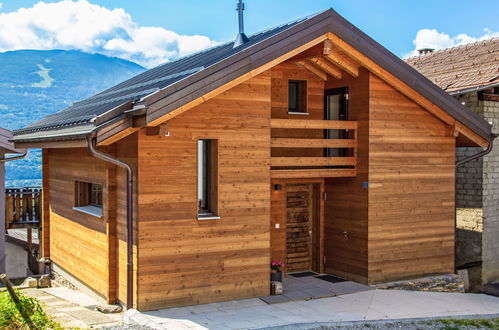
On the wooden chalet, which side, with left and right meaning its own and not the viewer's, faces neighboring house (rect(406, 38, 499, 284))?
left

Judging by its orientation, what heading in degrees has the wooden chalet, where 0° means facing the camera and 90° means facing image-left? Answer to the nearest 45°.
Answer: approximately 315°

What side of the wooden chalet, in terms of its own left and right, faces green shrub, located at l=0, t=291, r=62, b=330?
right
